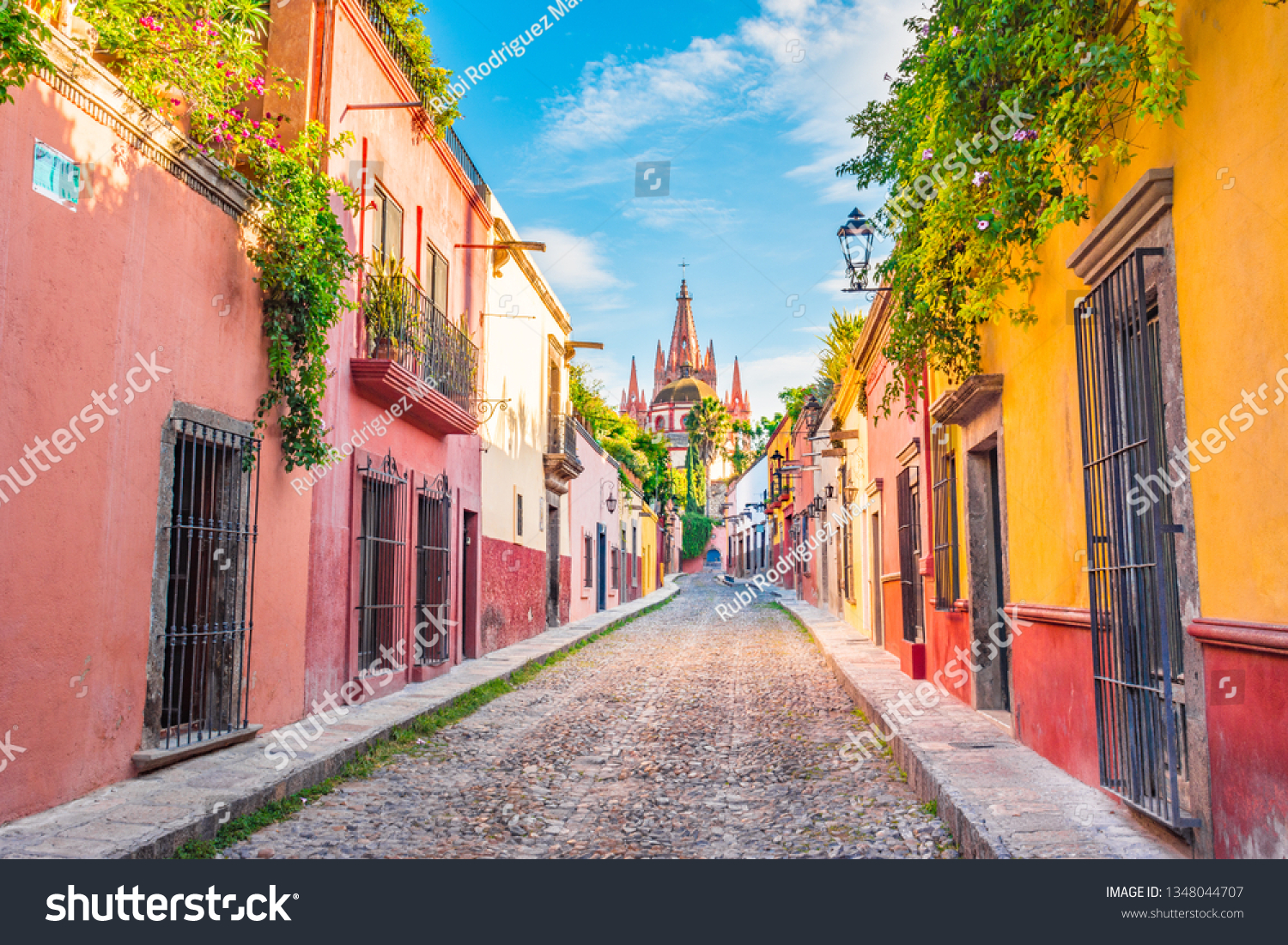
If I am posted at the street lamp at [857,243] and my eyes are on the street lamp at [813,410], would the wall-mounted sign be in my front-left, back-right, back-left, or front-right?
back-left

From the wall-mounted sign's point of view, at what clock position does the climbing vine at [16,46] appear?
The climbing vine is roughly at 2 o'clock from the wall-mounted sign.

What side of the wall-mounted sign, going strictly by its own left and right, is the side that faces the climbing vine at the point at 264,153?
left

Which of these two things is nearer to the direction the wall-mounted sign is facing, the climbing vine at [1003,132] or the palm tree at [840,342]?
the climbing vine

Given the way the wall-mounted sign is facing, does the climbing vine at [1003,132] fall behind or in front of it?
in front

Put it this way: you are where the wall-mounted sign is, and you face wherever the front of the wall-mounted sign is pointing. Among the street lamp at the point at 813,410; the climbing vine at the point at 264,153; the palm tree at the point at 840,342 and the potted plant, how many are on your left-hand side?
4

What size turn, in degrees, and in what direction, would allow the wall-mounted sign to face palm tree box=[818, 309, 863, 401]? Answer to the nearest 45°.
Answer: approximately 90° to its left

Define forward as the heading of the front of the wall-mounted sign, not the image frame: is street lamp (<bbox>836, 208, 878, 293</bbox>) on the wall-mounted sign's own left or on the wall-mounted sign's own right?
on the wall-mounted sign's own left

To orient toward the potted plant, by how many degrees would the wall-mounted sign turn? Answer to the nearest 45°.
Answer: approximately 90° to its left

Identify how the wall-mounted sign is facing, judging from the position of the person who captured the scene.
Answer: facing the viewer and to the right of the viewer

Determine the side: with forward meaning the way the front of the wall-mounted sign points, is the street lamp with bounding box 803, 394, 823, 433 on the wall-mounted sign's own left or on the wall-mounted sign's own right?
on the wall-mounted sign's own left
